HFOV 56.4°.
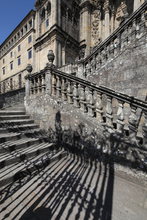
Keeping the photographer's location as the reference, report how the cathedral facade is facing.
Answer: facing the viewer and to the left of the viewer

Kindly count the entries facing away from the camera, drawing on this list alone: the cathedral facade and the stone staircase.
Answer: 0

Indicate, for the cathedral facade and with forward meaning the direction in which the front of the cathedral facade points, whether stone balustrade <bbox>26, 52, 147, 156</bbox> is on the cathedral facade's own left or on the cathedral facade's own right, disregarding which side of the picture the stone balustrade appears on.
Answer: on the cathedral facade's own left

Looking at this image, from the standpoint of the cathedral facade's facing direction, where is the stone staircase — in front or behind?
in front

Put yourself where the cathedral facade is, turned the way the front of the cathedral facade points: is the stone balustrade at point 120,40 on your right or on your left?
on your left
